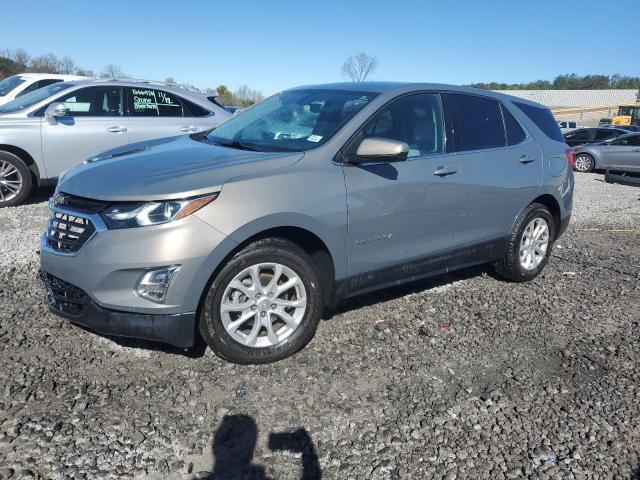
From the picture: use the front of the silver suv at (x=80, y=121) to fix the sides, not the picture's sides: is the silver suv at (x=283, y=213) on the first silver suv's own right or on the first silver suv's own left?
on the first silver suv's own left

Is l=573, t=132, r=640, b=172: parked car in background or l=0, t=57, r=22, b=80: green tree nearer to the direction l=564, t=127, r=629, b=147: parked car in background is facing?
the green tree

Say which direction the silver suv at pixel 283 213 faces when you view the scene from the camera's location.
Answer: facing the viewer and to the left of the viewer

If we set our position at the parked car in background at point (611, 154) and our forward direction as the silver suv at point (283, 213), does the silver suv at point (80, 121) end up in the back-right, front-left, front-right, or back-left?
front-right

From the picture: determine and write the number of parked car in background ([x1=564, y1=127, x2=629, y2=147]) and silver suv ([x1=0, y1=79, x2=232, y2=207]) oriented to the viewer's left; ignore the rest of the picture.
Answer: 2

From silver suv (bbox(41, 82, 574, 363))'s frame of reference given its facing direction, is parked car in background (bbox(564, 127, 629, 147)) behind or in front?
behind

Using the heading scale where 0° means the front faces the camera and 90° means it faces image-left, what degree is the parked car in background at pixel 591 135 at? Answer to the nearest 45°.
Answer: approximately 90°

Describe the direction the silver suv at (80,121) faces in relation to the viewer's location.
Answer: facing to the left of the viewer

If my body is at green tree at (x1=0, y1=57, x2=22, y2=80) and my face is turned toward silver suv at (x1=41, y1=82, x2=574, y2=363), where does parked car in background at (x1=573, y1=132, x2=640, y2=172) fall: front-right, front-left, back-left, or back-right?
front-left

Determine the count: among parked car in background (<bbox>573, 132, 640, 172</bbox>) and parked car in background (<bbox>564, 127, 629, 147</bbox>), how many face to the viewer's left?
2

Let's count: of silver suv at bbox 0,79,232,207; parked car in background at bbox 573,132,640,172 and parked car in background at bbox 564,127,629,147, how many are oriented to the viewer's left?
3

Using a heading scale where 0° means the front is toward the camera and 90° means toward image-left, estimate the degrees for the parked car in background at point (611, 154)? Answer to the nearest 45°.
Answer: approximately 90°

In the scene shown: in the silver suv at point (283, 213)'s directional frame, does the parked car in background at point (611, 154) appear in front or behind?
behind

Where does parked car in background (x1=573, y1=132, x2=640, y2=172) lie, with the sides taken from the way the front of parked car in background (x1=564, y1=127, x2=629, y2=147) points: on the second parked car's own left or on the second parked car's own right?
on the second parked car's own left
